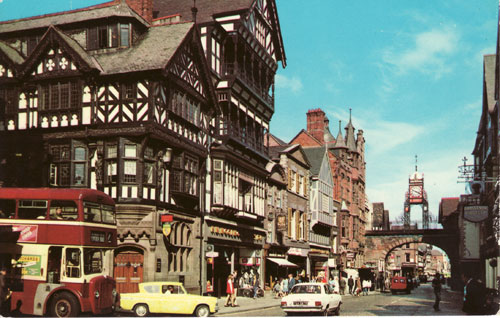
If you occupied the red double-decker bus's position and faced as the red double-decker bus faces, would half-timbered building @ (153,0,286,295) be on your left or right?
on your left

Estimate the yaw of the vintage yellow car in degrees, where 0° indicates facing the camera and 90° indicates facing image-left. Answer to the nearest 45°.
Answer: approximately 270°

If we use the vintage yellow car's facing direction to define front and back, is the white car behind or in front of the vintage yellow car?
in front

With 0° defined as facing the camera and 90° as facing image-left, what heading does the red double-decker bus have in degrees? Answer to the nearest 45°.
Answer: approximately 315°
